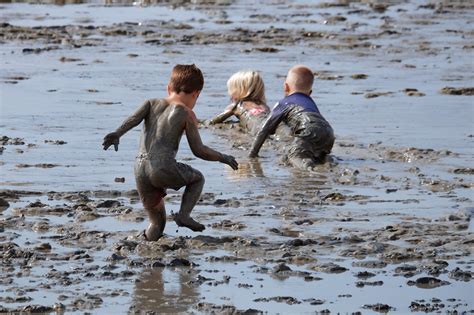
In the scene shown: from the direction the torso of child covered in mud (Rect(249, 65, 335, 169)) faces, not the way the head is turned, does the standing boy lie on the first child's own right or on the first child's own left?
on the first child's own left

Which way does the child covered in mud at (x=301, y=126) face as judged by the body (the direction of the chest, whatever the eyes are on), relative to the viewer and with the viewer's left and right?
facing away from the viewer and to the left of the viewer

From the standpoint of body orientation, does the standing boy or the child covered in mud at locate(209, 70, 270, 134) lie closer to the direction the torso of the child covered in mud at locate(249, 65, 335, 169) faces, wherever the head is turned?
the child covered in mud

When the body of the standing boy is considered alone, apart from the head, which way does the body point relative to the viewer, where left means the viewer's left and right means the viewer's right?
facing away from the viewer and to the right of the viewer

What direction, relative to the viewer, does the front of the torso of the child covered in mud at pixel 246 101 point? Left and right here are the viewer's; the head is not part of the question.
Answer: facing away from the viewer and to the left of the viewer

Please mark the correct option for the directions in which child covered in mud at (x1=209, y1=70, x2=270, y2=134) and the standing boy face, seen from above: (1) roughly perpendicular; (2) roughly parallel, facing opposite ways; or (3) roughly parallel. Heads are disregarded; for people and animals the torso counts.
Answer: roughly perpendicular
